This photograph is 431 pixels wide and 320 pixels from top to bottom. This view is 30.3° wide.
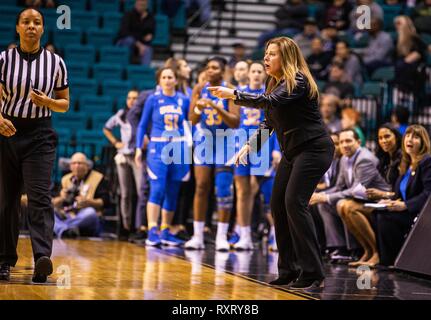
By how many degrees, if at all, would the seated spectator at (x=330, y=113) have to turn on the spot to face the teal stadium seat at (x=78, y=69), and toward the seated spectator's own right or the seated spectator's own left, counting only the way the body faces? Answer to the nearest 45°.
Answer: approximately 90° to the seated spectator's own right

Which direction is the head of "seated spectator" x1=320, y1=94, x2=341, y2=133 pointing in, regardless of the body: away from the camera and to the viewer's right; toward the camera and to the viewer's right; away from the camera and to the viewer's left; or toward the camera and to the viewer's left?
toward the camera and to the viewer's left

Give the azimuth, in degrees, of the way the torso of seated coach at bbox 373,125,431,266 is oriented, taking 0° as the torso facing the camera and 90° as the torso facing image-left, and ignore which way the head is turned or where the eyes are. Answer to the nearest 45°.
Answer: approximately 45°

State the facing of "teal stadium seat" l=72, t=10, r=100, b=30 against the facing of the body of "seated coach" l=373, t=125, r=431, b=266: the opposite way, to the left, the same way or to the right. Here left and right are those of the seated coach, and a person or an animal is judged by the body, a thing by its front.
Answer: to the left

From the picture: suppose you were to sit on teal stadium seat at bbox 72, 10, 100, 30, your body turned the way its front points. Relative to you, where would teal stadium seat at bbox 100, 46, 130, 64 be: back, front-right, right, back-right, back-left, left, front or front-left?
front-left

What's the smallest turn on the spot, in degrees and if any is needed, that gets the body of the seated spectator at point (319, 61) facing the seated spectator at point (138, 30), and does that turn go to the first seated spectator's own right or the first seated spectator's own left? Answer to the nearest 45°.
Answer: approximately 45° to the first seated spectator's own right

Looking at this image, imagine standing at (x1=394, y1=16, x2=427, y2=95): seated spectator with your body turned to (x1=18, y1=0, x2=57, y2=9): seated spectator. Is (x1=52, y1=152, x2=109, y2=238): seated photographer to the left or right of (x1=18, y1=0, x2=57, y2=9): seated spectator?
left

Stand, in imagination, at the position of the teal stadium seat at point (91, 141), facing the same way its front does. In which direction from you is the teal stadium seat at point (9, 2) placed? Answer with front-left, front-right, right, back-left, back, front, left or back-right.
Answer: back-right

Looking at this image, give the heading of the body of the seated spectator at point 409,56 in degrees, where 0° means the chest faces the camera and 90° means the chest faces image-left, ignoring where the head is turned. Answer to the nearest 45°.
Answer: approximately 45°

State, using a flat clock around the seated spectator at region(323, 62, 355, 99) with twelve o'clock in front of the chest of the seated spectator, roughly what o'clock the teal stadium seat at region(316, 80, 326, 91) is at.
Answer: The teal stadium seat is roughly at 4 o'clock from the seated spectator.
